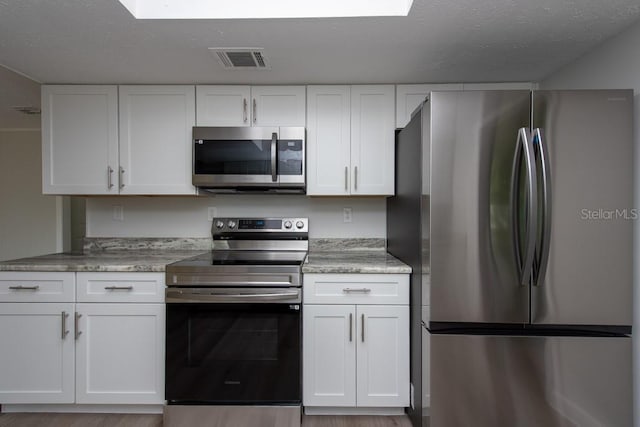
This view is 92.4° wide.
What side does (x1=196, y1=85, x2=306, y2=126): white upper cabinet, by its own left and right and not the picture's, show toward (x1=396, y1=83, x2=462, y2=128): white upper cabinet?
left

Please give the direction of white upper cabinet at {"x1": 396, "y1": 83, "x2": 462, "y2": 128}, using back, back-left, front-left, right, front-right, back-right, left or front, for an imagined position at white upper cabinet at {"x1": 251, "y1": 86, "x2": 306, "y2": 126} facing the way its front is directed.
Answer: left

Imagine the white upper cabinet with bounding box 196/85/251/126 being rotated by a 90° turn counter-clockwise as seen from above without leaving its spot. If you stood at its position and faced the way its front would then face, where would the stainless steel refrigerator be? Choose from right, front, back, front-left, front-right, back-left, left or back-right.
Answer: front-right

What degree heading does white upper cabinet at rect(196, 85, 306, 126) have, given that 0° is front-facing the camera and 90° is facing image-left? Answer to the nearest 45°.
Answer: approximately 0°

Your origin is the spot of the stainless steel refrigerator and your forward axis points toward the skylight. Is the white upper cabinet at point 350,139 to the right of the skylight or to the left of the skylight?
right
